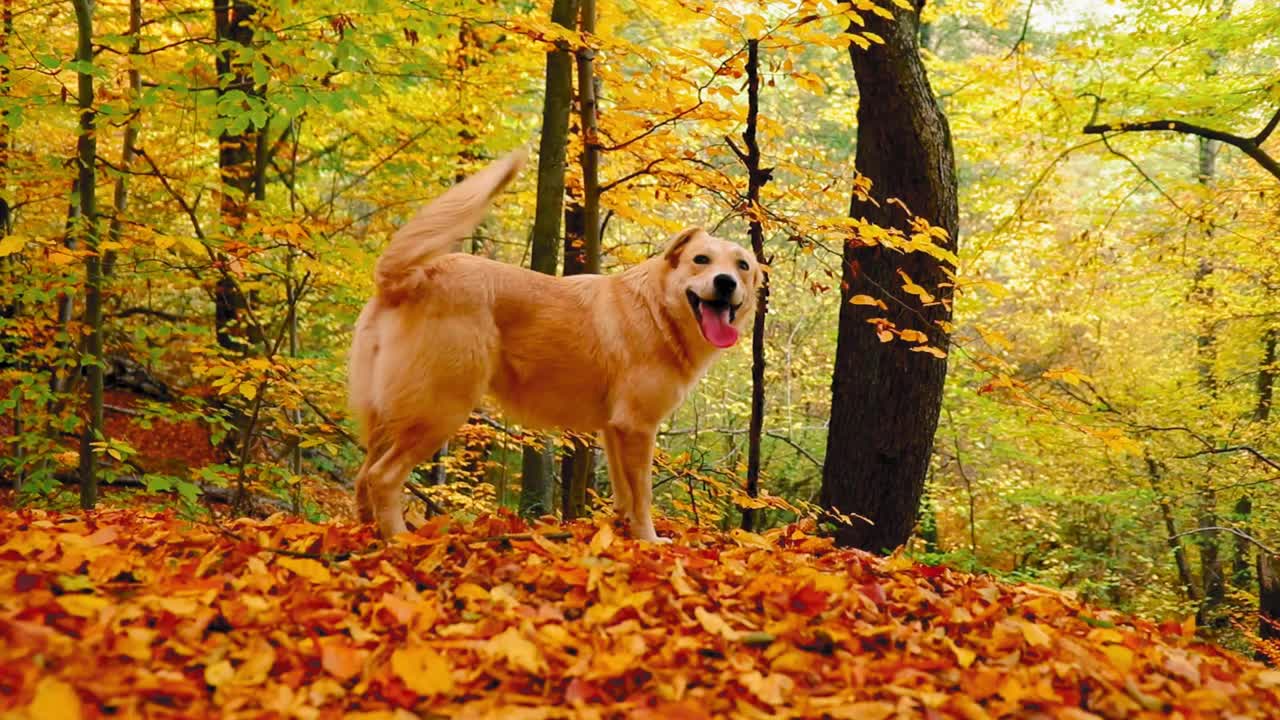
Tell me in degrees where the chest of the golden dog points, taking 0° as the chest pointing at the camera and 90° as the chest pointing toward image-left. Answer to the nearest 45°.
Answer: approximately 270°

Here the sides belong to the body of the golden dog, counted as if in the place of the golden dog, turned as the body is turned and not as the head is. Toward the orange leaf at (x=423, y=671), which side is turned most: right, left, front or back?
right

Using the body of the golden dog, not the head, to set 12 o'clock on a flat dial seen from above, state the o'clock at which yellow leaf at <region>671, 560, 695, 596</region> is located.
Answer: The yellow leaf is roughly at 2 o'clock from the golden dog.

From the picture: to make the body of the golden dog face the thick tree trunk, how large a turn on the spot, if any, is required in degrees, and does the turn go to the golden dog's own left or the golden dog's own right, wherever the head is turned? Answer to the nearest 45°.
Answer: approximately 45° to the golden dog's own left

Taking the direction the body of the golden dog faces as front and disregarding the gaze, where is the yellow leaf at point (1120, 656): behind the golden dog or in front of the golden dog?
in front

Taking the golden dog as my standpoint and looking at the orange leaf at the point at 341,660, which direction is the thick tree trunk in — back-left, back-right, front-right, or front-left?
back-left

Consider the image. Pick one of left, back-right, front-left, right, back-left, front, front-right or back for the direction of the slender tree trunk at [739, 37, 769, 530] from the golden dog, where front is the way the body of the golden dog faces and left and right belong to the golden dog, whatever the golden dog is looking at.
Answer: front-left

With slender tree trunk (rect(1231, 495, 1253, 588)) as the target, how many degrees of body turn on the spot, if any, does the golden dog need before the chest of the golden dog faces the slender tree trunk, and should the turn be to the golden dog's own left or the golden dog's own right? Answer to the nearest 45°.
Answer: approximately 45° to the golden dog's own left

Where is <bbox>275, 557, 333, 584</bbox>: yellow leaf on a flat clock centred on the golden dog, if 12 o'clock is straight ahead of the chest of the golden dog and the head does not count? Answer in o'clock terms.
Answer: The yellow leaf is roughly at 4 o'clock from the golden dog.

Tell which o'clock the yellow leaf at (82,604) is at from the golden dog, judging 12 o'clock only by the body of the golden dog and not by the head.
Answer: The yellow leaf is roughly at 4 o'clock from the golden dog.

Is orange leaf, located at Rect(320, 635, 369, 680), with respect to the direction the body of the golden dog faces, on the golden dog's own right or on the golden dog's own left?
on the golden dog's own right

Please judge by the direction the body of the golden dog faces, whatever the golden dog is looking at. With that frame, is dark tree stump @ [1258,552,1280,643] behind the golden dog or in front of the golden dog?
in front

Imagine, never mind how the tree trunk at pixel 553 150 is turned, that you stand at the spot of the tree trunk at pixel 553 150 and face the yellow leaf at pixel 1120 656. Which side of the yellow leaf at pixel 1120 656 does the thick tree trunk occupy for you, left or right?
left

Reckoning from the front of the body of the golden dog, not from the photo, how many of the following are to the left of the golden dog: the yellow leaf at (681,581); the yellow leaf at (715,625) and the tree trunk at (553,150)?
1
